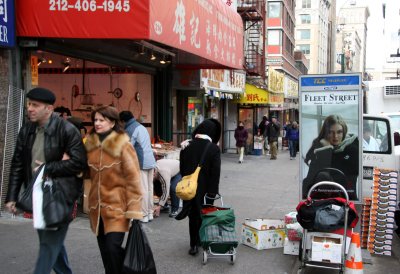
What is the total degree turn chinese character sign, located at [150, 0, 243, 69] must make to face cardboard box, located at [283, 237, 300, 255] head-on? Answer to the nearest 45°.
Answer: approximately 45° to its right

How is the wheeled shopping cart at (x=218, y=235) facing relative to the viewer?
away from the camera

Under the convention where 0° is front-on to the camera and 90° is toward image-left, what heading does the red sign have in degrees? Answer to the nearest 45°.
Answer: approximately 0°

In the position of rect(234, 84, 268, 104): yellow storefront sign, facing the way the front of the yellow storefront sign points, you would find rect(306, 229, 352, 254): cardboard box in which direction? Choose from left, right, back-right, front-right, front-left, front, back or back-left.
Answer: front-right

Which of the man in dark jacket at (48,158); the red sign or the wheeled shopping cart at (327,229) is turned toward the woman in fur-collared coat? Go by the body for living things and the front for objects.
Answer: the red sign

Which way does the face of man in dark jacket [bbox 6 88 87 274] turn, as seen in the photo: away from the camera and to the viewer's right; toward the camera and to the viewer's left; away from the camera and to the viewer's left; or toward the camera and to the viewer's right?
toward the camera and to the viewer's left

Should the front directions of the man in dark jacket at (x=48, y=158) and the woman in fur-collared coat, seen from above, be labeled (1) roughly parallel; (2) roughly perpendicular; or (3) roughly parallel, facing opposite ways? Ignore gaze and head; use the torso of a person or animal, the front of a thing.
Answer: roughly parallel
